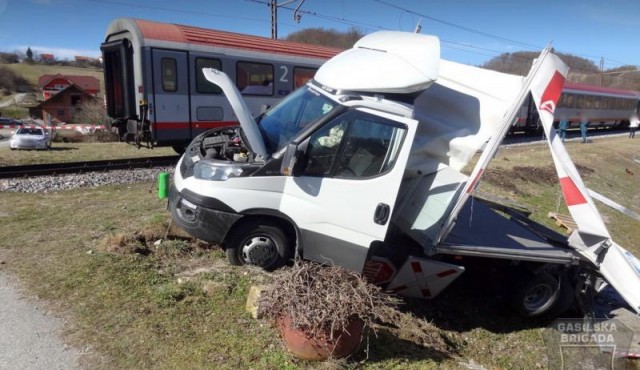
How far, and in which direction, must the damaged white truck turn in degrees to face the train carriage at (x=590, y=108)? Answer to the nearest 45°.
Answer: approximately 135° to its right

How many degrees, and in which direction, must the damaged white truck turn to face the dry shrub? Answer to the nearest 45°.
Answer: approximately 90° to its left

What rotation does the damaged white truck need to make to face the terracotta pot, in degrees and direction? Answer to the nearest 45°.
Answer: approximately 90° to its left

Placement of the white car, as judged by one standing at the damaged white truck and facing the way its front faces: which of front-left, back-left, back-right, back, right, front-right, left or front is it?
front-right

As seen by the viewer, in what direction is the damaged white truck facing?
to the viewer's left

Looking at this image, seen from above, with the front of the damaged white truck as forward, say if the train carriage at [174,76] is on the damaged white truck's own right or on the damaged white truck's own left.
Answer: on the damaged white truck's own right
